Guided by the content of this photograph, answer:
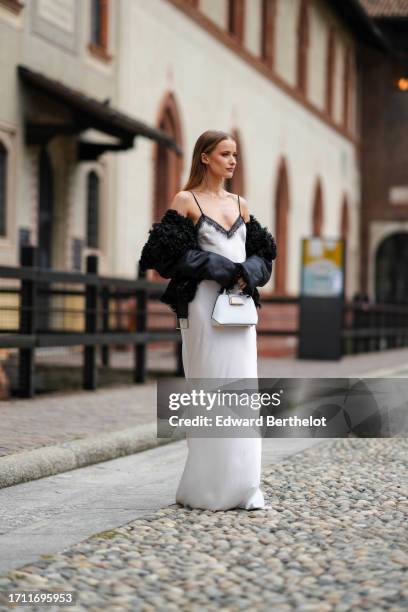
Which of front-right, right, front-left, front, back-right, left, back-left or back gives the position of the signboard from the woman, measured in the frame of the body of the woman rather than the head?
back-left

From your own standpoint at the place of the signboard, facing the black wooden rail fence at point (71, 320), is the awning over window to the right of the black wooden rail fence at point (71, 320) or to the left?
right

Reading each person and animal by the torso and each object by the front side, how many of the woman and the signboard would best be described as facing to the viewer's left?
0

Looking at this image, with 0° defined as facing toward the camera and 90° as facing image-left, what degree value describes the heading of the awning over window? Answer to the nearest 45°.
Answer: approximately 315°

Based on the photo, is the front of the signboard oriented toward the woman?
yes

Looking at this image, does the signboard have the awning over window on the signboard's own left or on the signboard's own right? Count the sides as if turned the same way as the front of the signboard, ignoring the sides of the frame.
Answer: on the signboard's own right

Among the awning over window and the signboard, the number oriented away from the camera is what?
0
